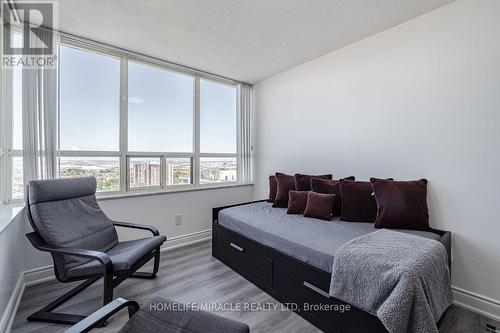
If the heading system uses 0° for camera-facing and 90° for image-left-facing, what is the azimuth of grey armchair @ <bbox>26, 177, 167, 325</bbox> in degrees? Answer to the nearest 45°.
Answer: approximately 315°

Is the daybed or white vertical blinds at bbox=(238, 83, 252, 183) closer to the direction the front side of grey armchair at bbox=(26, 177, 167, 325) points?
the daybed

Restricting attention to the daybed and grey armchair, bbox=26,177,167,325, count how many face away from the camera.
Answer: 0

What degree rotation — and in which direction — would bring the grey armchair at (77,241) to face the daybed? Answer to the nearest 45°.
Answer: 0° — it already faces it

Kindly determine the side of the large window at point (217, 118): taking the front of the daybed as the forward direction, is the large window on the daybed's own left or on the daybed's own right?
on the daybed's own right

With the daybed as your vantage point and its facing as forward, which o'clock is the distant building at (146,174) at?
The distant building is roughly at 2 o'clock from the daybed.

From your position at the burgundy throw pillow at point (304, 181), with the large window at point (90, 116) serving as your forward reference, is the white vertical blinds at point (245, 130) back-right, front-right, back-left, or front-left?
front-right

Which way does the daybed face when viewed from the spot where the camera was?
facing the viewer and to the left of the viewer

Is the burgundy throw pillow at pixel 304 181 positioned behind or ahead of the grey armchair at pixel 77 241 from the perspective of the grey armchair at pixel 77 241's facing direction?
ahead
